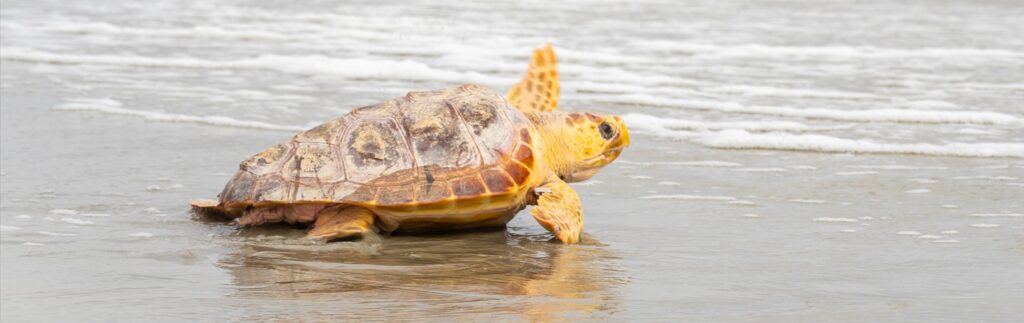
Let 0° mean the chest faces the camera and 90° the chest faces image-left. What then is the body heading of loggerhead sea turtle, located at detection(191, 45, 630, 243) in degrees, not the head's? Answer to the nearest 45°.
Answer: approximately 270°
